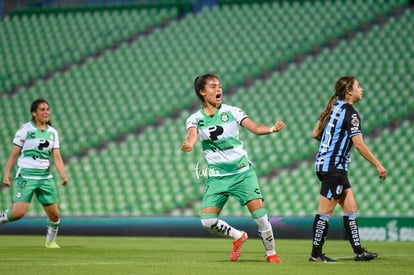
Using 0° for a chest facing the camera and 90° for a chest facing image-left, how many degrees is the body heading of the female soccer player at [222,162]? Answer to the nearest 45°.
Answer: approximately 0°

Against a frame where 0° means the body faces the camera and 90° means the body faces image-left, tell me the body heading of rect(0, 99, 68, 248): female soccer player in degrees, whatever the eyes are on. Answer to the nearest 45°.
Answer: approximately 315°

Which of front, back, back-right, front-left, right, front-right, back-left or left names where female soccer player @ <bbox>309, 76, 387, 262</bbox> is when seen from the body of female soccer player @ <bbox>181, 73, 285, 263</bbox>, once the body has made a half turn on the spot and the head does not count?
right

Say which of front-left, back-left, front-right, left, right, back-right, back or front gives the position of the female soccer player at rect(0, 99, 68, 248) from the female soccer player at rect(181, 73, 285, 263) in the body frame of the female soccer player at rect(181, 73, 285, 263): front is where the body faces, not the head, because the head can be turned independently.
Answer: back-right
